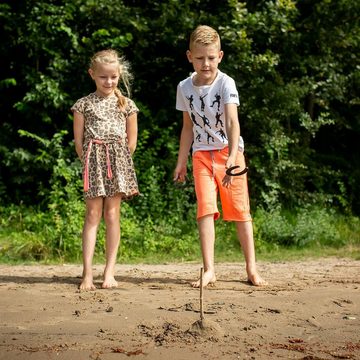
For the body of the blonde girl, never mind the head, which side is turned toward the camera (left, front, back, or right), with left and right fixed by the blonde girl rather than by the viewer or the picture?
front

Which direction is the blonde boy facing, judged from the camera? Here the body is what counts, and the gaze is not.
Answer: toward the camera

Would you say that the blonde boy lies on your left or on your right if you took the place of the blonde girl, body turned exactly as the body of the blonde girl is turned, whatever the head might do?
on your left

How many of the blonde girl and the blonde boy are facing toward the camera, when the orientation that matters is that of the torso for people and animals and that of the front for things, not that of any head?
2

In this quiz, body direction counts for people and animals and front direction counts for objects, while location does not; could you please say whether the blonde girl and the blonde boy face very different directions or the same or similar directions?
same or similar directions

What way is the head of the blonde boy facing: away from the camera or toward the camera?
toward the camera

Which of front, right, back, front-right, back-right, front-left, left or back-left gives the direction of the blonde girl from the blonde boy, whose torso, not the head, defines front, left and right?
right
